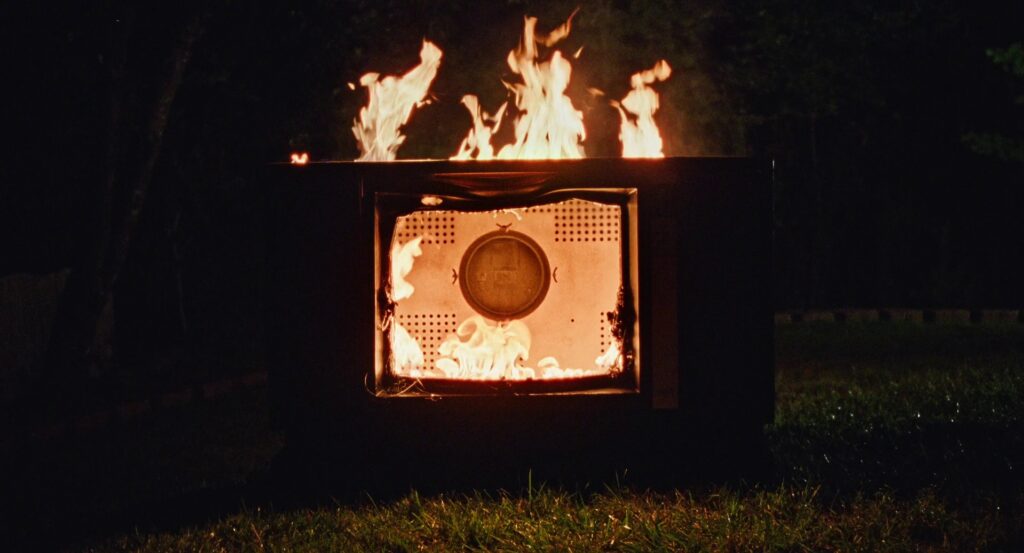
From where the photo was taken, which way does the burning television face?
toward the camera

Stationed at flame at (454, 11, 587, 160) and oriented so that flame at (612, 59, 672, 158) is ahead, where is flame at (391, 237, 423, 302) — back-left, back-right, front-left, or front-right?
back-right

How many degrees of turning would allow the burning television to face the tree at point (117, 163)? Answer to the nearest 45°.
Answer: approximately 135° to its right

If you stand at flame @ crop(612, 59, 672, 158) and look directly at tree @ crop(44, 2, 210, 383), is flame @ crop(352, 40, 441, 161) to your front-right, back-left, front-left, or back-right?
front-left
